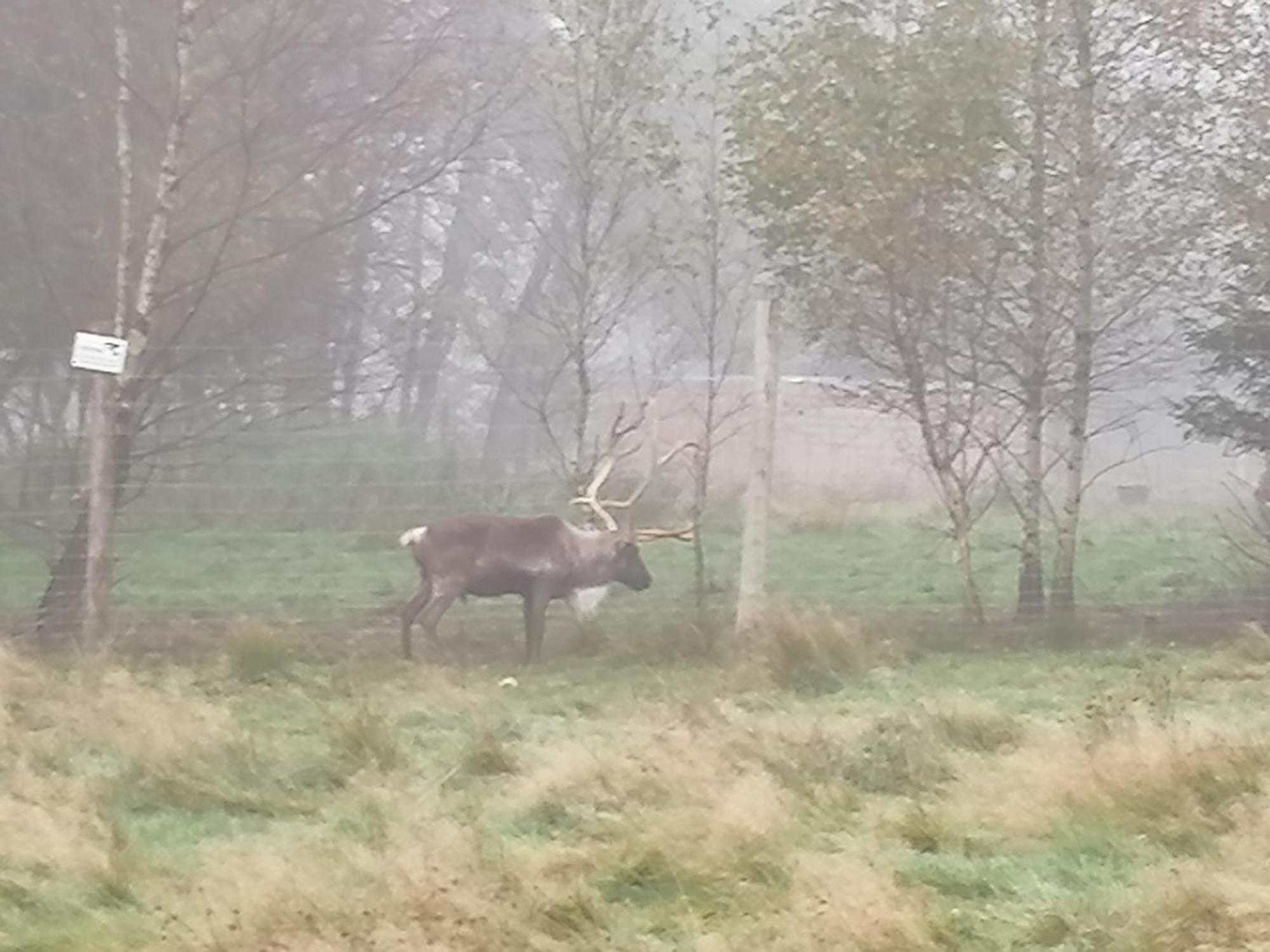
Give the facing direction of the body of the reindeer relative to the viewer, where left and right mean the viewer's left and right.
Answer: facing to the right of the viewer

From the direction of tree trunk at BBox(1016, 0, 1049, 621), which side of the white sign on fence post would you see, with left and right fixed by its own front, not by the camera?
left

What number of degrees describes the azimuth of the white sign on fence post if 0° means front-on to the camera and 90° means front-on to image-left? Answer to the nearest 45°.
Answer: approximately 0°

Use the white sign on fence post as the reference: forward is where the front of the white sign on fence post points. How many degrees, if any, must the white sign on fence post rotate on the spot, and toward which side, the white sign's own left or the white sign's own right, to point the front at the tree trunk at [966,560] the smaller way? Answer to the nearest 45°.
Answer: approximately 90° to the white sign's own left

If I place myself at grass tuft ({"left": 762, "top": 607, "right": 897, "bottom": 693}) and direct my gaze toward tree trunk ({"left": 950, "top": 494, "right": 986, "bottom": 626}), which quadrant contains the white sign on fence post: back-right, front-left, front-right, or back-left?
back-left

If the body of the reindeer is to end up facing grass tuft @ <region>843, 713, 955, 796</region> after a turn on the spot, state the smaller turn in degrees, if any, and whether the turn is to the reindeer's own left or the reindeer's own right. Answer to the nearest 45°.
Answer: approximately 90° to the reindeer's own right

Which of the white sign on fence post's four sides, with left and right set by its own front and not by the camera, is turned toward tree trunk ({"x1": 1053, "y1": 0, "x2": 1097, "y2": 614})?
left

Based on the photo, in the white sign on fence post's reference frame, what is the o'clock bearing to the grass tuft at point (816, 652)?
The grass tuft is roughly at 10 o'clock from the white sign on fence post.

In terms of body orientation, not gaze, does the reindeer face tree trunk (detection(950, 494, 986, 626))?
yes

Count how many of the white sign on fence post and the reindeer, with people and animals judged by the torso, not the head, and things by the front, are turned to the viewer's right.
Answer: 1

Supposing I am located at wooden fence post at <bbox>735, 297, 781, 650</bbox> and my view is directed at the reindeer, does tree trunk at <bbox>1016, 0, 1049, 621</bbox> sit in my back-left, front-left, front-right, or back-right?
back-right

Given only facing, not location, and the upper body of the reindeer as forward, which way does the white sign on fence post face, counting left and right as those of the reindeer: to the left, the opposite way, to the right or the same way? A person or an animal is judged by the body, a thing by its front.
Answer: to the right
